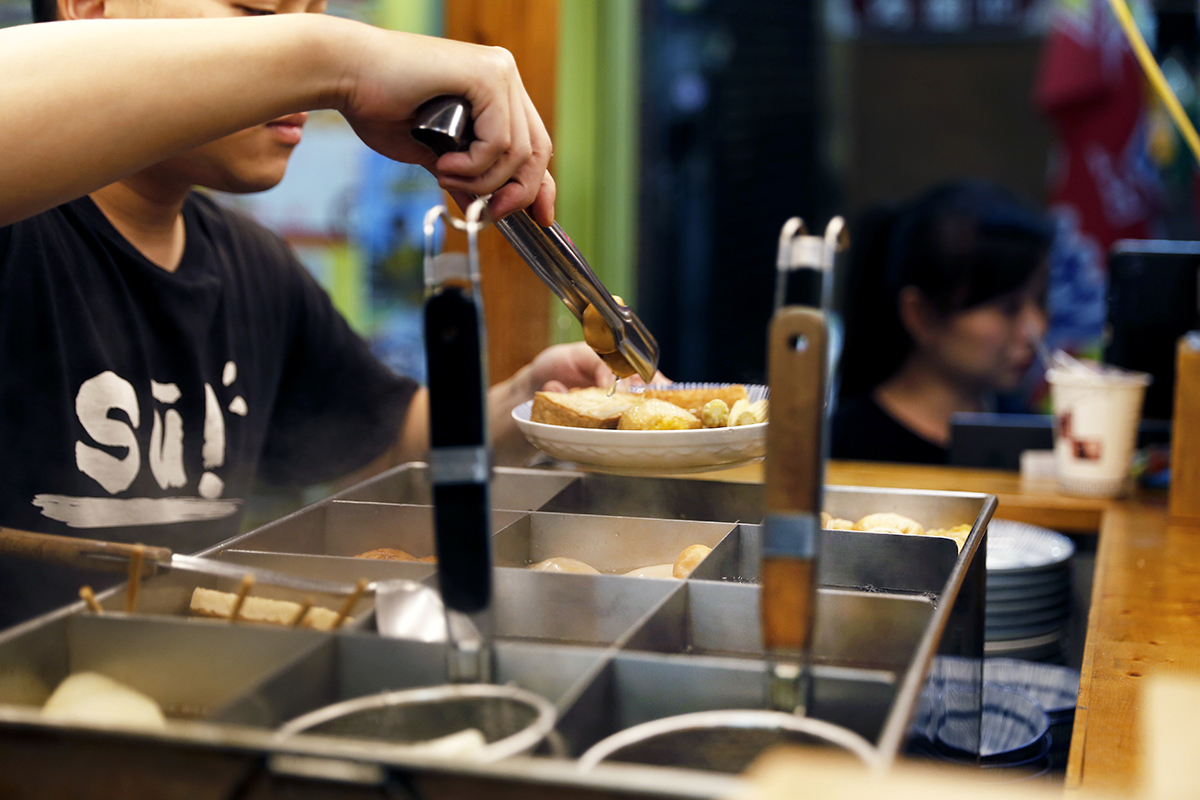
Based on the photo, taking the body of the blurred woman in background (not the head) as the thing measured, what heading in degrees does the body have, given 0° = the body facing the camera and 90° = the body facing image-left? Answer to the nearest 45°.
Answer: approximately 270°

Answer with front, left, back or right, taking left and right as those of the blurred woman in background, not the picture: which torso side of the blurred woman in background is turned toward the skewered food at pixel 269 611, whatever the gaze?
right

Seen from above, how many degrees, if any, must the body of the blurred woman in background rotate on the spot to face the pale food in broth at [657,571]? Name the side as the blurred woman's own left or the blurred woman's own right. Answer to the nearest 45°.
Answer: approximately 90° to the blurred woman's own right

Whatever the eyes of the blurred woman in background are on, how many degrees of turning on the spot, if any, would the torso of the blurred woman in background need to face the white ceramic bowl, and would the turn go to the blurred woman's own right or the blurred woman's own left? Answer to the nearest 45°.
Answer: approximately 90° to the blurred woman's own right

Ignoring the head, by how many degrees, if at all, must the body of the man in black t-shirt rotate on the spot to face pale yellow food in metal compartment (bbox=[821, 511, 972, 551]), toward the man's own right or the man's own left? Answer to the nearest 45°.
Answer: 0° — they already face it

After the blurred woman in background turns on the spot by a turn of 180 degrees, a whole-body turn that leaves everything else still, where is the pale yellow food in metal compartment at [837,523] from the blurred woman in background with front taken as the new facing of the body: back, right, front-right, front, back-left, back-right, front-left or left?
left

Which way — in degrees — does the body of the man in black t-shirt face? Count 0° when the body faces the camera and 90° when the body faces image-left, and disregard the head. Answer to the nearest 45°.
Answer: approximately 315°

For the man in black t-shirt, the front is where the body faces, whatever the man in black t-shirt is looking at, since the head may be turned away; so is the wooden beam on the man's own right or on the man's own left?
on the man's own left
